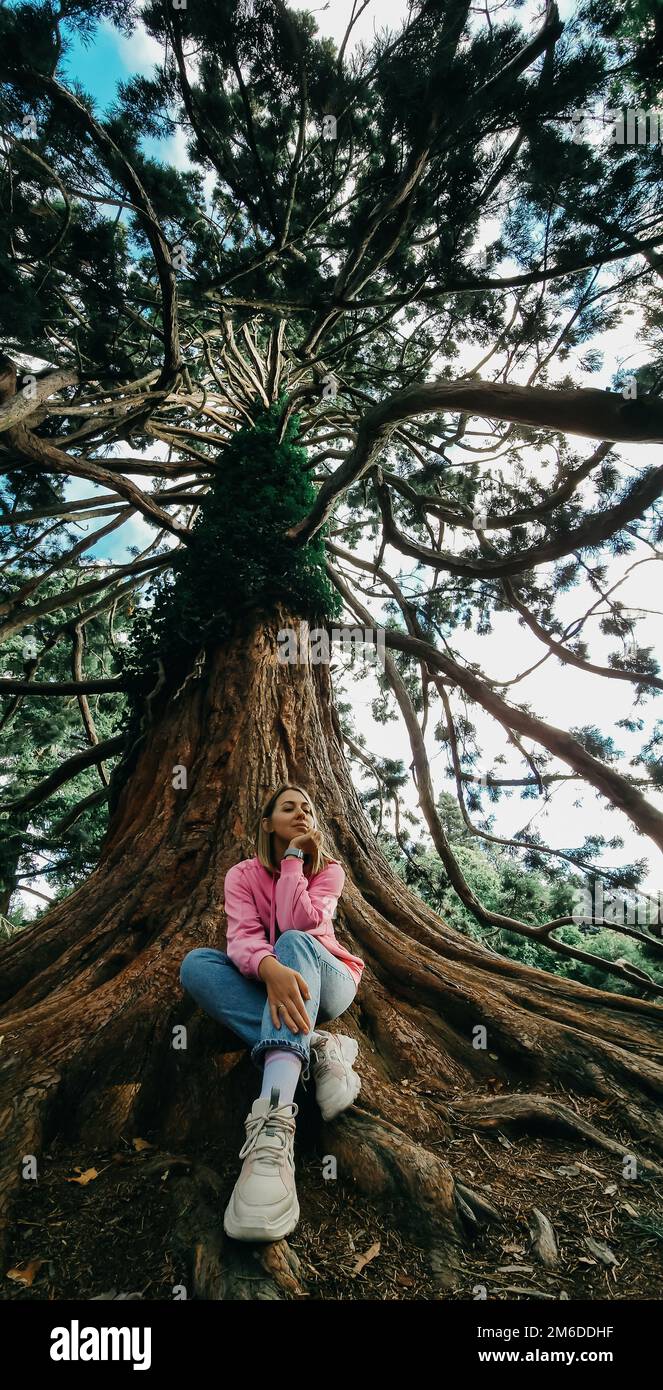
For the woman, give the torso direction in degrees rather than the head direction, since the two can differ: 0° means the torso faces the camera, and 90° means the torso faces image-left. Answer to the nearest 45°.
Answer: approximately 0°

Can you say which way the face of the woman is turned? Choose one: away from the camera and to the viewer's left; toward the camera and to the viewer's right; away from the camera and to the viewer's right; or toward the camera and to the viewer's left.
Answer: toward the camera and to the viewer's right
